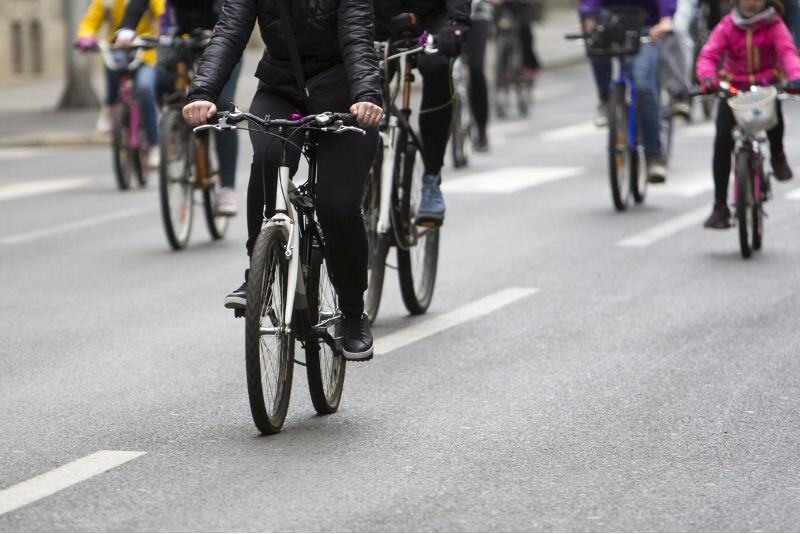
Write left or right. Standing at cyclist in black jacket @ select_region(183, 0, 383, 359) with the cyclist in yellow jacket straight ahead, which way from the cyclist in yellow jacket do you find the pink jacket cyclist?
right

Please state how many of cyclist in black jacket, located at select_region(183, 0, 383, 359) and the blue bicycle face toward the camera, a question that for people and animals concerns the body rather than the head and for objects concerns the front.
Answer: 2

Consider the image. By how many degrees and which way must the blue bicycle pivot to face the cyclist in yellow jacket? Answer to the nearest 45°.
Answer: approximately 135° to its right

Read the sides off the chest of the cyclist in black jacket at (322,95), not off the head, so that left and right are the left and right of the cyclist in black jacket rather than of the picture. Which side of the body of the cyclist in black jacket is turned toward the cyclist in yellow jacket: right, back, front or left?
back

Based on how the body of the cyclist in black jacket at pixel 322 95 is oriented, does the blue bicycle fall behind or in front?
behind

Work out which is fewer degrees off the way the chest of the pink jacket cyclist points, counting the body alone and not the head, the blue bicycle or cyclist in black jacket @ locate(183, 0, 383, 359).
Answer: the cyclist in black jacket

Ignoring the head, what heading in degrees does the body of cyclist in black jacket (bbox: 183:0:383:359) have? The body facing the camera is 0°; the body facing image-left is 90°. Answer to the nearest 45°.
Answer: approximately 0°

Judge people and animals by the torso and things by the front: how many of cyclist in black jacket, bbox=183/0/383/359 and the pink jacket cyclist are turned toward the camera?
2

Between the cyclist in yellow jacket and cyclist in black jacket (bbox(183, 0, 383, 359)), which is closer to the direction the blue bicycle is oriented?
the cyclist in black jacket
